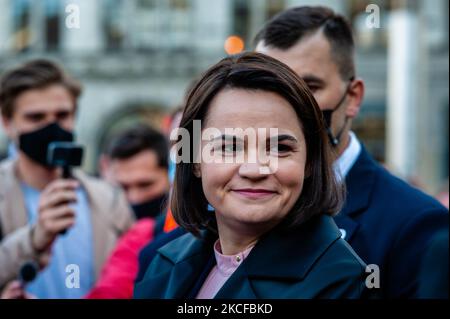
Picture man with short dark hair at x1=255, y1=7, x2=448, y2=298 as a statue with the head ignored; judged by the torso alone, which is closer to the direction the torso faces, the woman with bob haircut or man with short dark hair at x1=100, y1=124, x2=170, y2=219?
the woman with bob haircut

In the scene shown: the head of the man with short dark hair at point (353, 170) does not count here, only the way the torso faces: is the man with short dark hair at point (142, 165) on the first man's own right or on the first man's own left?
on the first man's own right

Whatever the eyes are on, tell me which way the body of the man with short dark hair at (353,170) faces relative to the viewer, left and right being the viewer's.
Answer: facing the viewer and to the left of the viewer

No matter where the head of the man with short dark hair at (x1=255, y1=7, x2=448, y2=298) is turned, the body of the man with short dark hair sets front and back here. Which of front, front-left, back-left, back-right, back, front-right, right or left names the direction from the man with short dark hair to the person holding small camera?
right

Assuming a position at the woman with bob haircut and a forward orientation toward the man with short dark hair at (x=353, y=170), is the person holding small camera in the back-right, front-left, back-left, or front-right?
front-left

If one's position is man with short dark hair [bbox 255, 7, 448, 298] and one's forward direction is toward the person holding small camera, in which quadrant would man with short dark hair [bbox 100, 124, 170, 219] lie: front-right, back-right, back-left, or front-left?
front-right

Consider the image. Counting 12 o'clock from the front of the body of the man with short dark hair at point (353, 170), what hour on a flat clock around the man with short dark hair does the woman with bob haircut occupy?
The woman with bob haircut is roughly at 11 o'clock from the man with short dark hair.

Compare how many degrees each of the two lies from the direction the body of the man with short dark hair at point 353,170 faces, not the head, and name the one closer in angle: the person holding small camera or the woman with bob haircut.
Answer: the woman with bob haircut

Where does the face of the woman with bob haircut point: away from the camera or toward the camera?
toward the camera
